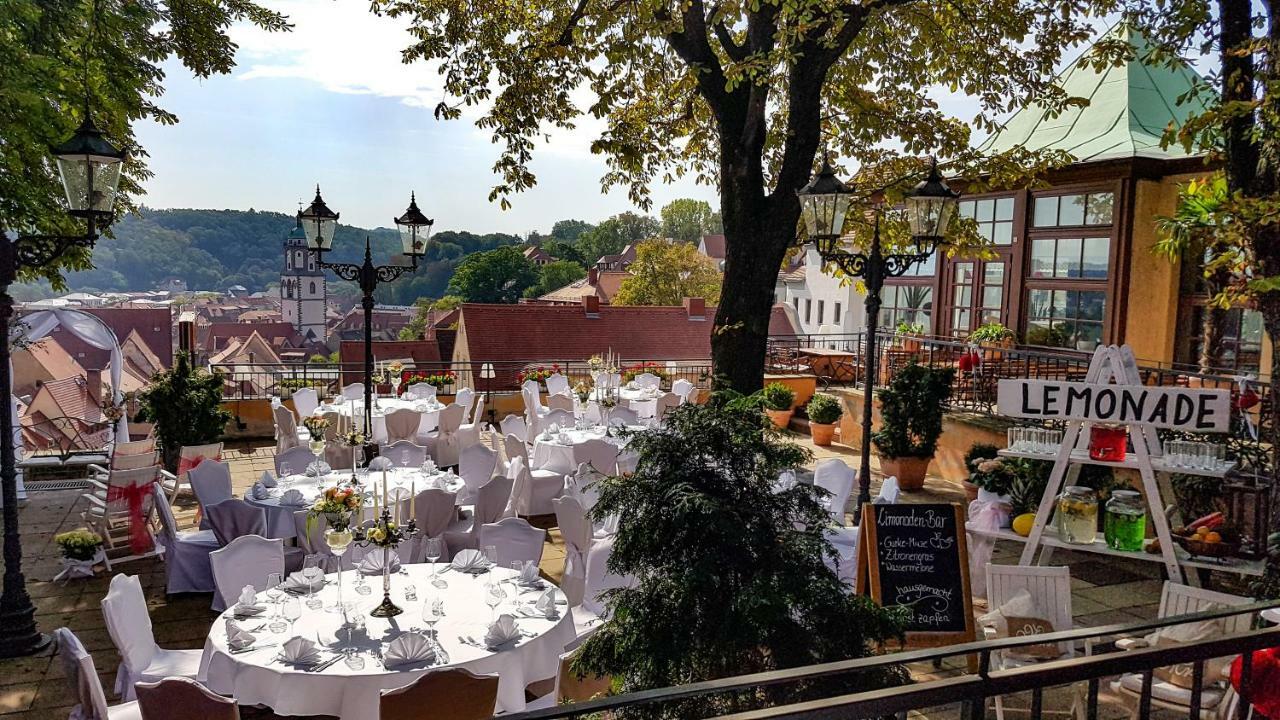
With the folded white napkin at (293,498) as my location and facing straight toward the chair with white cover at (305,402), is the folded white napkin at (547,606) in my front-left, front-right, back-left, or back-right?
back-right

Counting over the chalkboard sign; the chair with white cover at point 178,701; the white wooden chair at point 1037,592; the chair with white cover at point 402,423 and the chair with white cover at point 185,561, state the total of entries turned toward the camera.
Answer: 2

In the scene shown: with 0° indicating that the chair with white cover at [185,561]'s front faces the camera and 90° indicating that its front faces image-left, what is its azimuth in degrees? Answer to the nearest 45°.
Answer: approximately 270°

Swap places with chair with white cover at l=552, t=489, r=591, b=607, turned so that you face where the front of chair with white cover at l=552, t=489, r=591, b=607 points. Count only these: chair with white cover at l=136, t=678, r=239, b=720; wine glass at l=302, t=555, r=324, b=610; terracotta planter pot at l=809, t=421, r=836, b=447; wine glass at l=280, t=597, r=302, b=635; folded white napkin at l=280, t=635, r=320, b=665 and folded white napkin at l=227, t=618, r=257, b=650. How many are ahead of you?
5

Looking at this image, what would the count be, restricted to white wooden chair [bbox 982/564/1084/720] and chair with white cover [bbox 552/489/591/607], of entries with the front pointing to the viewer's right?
0

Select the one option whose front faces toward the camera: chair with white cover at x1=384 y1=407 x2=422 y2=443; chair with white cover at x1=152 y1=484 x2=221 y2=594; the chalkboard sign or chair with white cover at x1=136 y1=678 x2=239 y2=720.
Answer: the chalkboard sign

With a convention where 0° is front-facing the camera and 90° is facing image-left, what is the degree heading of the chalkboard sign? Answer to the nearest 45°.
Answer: approximately 0°

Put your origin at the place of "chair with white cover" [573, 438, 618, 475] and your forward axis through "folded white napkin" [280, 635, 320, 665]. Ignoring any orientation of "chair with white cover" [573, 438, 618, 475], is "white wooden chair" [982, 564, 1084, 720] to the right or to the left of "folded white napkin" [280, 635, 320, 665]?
left
